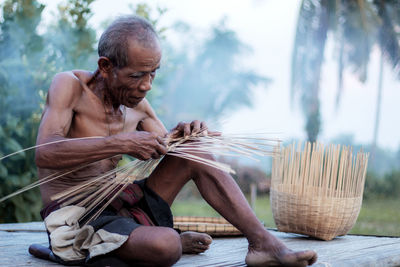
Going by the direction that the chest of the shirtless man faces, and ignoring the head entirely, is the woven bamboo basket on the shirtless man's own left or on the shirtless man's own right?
on the shirtless man's own left

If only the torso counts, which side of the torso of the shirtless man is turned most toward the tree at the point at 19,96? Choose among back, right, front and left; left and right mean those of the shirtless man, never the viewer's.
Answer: back

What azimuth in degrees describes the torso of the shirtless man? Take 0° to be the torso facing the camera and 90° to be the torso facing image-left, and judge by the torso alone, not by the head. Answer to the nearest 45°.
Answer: approximately 315°

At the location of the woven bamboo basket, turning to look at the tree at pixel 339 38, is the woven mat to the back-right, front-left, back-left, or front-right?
back-left

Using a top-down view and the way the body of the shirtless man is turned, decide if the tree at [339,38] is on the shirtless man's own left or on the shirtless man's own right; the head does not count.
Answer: on the shirtless man's own left
